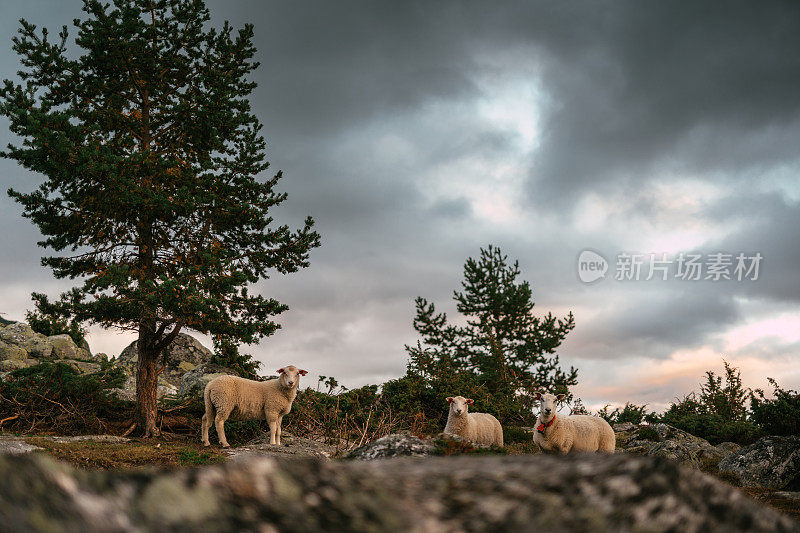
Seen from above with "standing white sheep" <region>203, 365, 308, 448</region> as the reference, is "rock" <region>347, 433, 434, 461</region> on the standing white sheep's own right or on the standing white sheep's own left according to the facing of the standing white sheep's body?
on the standing white sheep's own right

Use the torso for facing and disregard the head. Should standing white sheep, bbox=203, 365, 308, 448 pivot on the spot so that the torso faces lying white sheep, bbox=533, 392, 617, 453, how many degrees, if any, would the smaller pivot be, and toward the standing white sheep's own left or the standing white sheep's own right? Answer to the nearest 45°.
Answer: approximately 45° to the standing white sheep's own right

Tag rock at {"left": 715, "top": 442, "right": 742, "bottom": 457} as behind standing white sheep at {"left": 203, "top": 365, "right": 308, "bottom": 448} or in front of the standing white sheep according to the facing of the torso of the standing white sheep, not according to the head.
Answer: in front

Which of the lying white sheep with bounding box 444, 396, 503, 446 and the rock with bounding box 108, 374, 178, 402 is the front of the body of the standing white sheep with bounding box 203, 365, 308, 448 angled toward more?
the lying white sheep

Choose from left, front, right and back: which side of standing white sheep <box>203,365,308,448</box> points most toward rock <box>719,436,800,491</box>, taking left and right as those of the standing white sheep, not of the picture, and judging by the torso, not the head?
front

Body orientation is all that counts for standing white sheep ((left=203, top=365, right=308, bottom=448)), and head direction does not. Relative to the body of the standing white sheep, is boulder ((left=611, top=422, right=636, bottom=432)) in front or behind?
in front

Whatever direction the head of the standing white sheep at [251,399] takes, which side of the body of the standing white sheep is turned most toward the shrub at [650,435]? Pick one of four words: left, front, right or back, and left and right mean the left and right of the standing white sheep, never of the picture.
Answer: front

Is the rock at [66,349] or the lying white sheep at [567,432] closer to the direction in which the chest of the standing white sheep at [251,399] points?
the lying white sheep

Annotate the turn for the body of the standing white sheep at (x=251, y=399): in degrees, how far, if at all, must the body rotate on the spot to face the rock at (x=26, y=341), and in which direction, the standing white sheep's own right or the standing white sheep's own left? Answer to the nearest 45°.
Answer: approximately 135° to the standing white sheep's own left

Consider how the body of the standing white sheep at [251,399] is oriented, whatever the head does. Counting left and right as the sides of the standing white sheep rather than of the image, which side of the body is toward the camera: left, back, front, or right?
right
